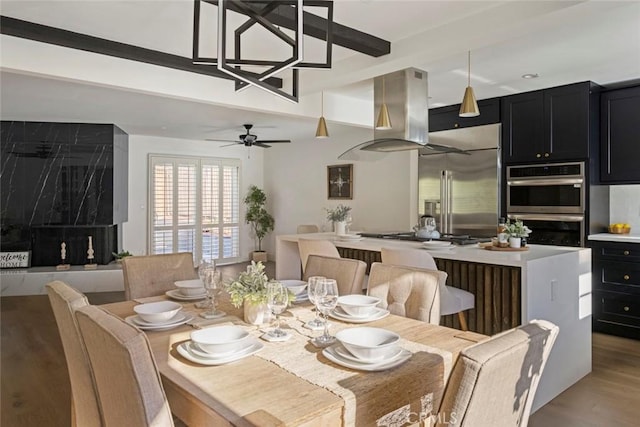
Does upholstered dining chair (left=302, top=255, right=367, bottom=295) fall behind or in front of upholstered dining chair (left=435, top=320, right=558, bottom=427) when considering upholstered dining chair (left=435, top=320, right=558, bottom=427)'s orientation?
in front

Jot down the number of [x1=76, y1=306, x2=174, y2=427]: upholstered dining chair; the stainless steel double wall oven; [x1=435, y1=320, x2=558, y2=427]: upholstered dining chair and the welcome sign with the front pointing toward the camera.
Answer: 2

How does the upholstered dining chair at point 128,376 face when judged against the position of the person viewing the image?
facing away from the viewer and to the right of the viewer

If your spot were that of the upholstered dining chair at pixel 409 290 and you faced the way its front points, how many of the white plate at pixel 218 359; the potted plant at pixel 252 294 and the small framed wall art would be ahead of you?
2

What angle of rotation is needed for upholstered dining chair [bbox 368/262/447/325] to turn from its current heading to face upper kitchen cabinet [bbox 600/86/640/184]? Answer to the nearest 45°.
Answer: approximately 180°

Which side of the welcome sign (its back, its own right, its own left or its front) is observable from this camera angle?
front

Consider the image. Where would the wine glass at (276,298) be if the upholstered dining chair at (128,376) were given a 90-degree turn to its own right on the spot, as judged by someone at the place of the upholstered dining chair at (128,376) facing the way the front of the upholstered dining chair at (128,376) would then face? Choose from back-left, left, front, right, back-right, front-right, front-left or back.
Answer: left

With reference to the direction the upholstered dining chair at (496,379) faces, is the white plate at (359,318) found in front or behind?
in front

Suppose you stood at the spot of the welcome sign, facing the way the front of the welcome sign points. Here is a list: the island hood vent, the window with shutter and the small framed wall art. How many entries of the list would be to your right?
0

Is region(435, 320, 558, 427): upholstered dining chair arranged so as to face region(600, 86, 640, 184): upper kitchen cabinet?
no

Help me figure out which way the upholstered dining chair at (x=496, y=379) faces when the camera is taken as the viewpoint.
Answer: facing away from the viewer and to the left of the viewer

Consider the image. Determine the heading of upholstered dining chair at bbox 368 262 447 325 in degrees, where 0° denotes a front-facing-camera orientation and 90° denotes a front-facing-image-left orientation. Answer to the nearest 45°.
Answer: approximately 45°

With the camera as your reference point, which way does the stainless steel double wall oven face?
facing the viewer

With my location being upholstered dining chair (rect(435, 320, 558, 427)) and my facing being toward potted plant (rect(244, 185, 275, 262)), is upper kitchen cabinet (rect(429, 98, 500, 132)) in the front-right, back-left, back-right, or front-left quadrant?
front-right

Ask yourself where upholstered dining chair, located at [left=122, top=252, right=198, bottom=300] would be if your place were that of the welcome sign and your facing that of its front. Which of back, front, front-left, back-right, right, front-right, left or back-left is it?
front

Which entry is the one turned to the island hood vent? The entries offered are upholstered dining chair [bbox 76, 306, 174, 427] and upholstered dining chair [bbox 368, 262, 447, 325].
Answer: upholstered dining chair [bbox 76, 306, 174, 427]

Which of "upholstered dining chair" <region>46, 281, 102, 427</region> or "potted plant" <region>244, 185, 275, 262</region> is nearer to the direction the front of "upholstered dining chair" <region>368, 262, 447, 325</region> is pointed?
the upholstered dining chair
